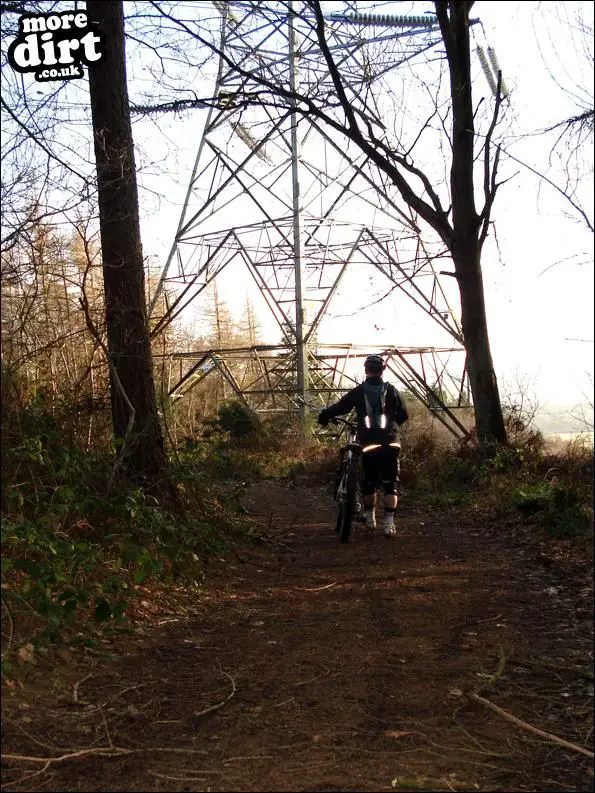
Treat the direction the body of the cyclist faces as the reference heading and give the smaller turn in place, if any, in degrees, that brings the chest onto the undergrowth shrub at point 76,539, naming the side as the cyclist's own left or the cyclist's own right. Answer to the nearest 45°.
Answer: approximately 135° to the cyclist's own left

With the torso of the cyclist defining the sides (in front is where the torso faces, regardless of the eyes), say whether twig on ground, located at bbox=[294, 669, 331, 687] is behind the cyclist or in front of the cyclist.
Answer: behind

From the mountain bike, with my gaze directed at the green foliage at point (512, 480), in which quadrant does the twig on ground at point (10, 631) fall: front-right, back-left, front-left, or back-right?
back-right

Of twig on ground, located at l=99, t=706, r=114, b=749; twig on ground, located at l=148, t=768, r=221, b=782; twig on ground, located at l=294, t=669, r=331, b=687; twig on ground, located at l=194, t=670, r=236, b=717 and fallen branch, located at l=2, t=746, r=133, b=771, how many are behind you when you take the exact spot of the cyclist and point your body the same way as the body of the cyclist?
5

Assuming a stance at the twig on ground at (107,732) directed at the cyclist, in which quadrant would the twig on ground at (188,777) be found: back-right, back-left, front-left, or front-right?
back-right

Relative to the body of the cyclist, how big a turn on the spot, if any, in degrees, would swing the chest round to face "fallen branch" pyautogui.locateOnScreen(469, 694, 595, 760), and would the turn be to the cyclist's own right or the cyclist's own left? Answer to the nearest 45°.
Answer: approximately 180°

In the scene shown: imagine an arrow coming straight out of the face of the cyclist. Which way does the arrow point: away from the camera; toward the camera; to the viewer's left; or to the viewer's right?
away from the camera

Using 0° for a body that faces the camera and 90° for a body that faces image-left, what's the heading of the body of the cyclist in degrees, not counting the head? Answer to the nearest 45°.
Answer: approximately 180°

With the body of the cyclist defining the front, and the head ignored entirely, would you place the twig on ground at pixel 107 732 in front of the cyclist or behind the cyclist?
behind

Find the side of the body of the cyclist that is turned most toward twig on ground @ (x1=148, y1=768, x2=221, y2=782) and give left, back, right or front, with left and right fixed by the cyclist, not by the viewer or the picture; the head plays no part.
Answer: back

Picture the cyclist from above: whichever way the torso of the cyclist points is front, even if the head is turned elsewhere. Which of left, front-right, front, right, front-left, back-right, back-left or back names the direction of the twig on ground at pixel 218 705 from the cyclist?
back

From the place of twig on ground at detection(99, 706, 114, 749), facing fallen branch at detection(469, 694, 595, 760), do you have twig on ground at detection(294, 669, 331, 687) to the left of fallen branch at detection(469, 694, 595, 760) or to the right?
left
